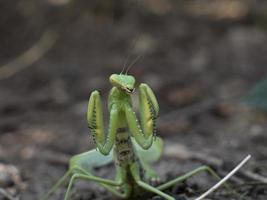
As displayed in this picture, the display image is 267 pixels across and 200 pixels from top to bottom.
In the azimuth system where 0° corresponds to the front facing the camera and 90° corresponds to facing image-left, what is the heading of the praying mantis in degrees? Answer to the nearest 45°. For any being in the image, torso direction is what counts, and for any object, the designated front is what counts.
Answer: approximately 0°
